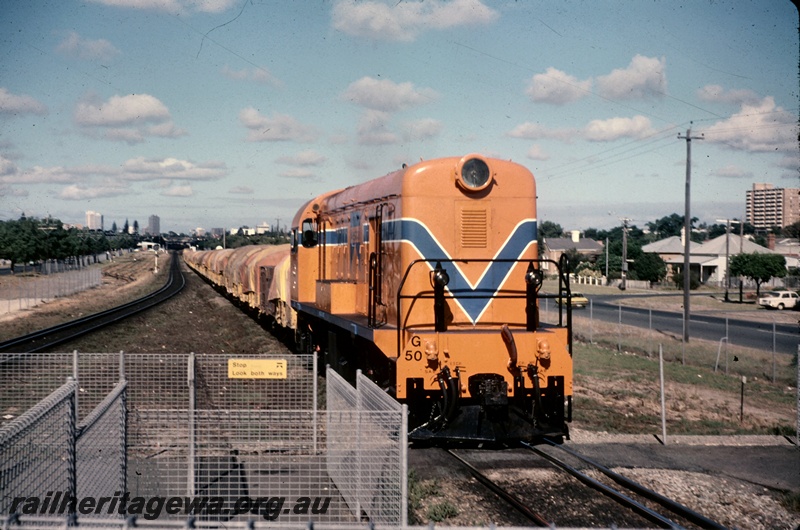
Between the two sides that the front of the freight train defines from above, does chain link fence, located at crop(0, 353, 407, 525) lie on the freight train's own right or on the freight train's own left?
on the freight train's own right

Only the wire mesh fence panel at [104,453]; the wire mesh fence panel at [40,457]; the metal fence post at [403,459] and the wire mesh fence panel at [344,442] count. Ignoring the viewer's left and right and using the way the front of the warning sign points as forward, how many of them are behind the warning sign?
0

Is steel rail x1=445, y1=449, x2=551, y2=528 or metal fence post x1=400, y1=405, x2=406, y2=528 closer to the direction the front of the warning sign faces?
the metal fence post

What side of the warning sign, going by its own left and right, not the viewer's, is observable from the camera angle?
front

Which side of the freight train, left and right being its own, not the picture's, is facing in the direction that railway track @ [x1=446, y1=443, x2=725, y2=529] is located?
front

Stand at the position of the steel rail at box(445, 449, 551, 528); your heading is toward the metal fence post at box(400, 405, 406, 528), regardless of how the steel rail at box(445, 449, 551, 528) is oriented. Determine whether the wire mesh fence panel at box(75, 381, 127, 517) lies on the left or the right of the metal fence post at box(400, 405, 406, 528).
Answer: right

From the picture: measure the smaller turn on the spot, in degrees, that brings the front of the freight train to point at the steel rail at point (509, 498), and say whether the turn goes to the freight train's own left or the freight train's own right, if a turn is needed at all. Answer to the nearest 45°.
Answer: approximately 45° to the freight train's own right

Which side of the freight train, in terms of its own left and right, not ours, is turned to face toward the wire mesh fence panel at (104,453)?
front

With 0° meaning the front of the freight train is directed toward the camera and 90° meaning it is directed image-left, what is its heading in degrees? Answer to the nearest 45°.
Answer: approximately 315°

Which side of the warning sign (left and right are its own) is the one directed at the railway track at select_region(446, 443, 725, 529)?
left

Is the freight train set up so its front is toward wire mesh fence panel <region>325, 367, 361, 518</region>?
yes

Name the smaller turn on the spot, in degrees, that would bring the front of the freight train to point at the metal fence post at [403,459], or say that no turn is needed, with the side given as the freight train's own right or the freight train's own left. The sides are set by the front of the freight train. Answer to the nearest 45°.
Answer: approximately 45° to the freight train's own right
